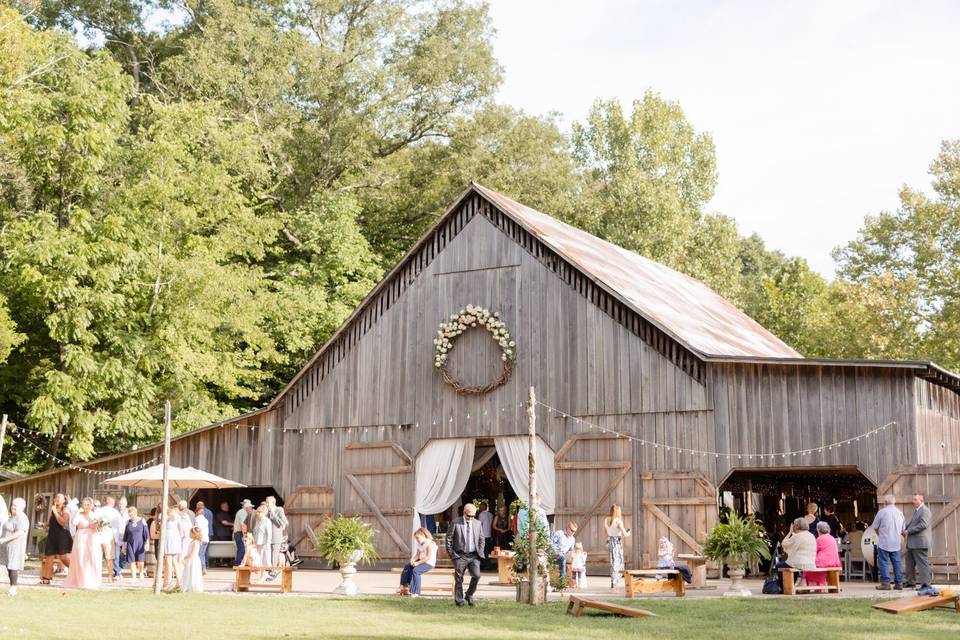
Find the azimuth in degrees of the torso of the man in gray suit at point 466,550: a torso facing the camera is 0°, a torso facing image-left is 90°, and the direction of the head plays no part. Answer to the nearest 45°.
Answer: approximately 0°

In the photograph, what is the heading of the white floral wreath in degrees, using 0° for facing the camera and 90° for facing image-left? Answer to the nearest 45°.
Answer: approximately 0°

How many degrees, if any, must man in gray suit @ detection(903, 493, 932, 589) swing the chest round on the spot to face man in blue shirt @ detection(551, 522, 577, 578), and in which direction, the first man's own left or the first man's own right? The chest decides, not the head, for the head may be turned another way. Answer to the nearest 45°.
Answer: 0° — they already face them

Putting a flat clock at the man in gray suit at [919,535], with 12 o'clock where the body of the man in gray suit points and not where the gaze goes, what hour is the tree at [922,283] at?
The tree is roughly at 3 o'clock from the man in gray suit.

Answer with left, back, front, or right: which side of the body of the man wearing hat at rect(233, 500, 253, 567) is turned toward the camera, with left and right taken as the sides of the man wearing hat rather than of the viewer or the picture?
right

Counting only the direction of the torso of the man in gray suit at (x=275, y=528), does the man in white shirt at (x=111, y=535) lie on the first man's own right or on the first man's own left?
on the first man's own right

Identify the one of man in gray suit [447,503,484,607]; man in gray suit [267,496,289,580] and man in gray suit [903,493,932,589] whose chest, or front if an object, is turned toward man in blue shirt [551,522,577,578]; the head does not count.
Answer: man in gray suit [903,493,932,589]
